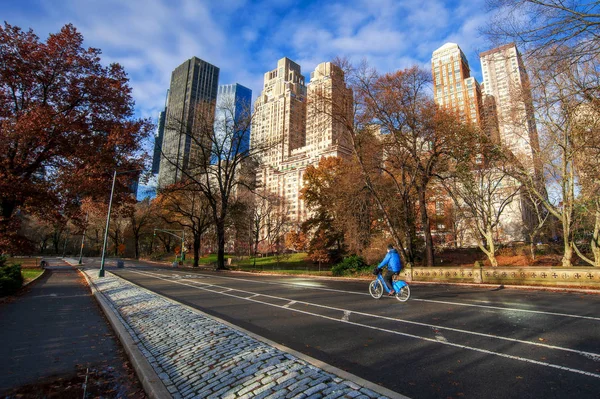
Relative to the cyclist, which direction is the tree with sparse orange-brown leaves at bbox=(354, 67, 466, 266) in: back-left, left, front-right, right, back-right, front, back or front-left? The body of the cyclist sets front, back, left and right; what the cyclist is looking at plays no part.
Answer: right

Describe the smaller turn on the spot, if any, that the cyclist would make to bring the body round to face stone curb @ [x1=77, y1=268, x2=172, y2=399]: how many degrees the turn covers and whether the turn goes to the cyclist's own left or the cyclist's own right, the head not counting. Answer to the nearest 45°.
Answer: approximately 45° to the cyclist's own left

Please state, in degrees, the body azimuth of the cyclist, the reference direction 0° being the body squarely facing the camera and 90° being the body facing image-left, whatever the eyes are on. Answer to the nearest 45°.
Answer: approximately 90°

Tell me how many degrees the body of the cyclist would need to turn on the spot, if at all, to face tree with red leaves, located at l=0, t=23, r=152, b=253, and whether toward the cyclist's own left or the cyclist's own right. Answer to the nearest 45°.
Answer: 0° — they already face it

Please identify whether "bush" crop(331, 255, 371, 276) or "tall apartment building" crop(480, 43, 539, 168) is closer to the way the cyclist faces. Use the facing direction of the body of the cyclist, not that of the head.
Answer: the bush

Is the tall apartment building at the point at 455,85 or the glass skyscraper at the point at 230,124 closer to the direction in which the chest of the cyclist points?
the glass skyscraper

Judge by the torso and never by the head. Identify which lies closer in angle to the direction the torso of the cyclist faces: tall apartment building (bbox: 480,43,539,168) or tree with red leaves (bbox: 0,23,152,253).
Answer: the tree with red leaves

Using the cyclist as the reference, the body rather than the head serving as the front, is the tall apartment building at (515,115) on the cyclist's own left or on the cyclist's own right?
on the cyclist's own right

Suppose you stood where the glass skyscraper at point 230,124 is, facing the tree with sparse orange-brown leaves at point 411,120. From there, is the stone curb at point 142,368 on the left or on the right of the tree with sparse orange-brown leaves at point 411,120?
right

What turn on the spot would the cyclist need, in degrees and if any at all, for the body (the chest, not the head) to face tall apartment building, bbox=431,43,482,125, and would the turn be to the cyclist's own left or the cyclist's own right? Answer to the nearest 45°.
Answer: approximately 90° to the cyclist's own right
